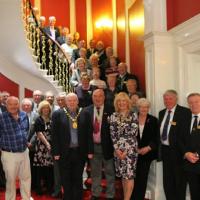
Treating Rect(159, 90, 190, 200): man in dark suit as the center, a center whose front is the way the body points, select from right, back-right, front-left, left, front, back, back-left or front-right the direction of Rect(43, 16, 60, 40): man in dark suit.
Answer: right

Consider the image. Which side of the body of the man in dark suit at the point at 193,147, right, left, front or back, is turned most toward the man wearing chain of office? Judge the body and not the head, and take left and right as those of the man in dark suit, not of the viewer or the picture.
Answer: right

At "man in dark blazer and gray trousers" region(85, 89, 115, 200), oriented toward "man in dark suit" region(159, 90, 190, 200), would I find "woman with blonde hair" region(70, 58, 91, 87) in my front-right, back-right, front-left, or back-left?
back-left

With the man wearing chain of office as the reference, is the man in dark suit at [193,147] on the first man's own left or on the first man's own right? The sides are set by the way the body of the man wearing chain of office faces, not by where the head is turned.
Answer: on the first man's own left

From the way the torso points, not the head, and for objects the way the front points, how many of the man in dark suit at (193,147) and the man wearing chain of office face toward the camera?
2

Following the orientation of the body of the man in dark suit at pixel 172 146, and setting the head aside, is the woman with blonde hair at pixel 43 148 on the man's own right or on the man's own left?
on the man's own right

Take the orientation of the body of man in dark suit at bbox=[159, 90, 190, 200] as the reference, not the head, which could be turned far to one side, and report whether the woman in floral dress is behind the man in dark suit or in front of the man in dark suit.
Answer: in front

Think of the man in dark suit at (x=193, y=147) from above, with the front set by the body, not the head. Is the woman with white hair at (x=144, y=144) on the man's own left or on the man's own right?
on the man's own right
